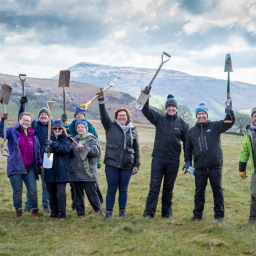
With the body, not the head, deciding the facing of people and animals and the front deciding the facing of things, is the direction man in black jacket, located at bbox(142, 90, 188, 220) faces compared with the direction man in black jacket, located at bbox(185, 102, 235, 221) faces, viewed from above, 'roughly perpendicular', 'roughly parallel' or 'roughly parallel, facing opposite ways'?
roughly parallel

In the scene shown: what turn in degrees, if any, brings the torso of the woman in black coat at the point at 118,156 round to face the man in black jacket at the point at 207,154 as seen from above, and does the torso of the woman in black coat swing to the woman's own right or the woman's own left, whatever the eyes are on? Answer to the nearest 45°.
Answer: approximately 90° to the woman's own left

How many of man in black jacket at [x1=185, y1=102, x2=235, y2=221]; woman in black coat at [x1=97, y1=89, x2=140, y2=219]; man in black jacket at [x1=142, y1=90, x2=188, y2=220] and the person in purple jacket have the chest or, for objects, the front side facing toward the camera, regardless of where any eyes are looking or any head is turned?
4

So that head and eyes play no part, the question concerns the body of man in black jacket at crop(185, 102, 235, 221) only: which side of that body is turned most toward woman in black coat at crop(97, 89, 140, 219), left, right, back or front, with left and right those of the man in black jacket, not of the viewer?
right

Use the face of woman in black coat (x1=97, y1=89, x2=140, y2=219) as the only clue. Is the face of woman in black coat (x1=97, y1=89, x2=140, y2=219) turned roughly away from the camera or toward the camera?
toward the camera

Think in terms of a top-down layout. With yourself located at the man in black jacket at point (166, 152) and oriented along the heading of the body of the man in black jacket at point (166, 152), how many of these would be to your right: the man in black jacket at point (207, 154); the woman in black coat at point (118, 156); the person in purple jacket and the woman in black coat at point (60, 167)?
3

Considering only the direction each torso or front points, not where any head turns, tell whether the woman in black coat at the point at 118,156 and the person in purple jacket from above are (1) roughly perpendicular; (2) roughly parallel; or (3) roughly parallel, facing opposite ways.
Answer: roughly parallel

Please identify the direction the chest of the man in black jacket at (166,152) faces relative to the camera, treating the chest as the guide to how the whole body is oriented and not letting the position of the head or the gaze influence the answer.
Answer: toward the camera

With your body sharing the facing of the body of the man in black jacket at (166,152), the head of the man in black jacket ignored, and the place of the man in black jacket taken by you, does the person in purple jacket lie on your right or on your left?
on your right

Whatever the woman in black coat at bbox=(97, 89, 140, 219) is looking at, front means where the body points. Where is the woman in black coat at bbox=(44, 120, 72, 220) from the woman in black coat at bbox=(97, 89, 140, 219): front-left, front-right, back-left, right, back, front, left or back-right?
right

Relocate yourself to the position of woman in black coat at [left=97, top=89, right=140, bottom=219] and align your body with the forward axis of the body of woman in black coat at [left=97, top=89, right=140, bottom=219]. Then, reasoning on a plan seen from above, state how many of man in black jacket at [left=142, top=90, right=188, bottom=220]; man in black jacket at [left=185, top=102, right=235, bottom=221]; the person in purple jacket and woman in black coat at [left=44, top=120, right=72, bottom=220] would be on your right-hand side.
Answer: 2
